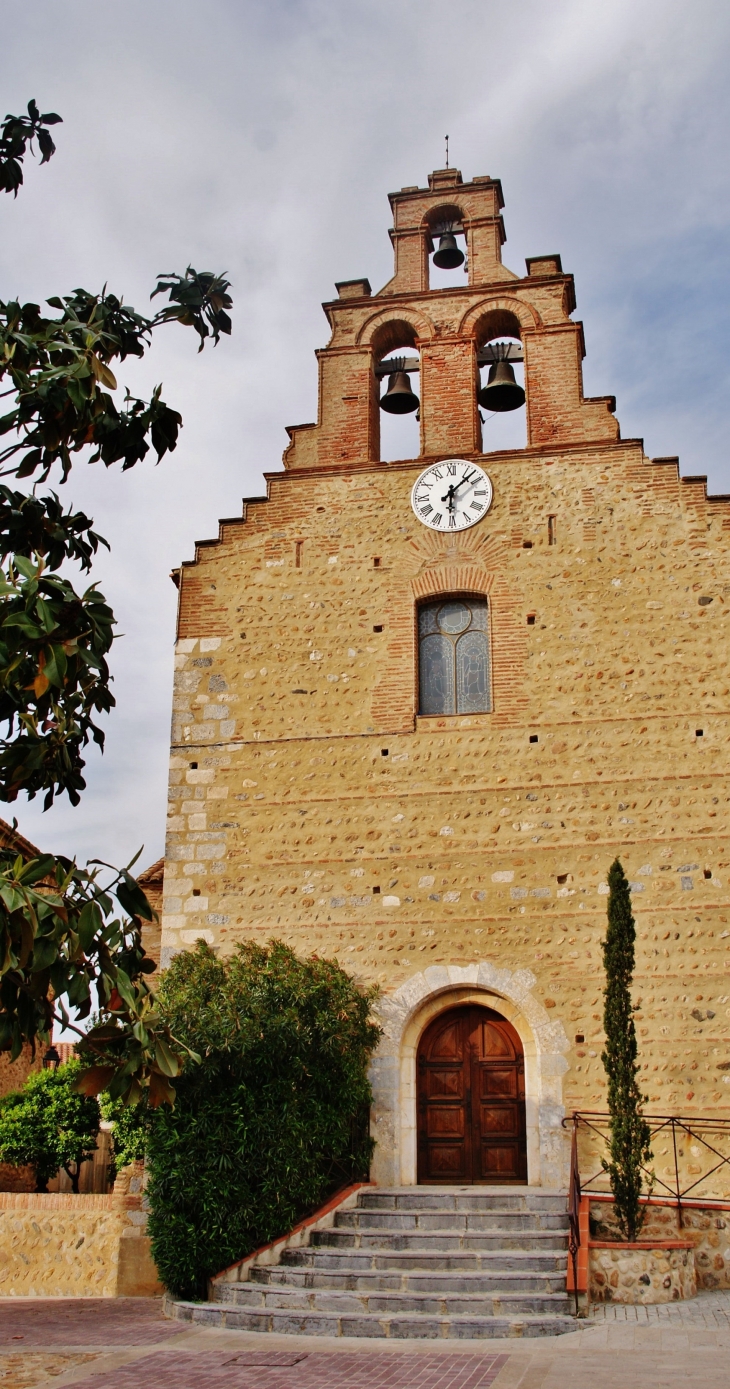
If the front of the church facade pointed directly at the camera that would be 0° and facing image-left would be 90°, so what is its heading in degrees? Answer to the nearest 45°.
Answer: approximately 0°

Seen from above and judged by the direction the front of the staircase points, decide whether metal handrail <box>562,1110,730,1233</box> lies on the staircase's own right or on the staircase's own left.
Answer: on the staircase's own left

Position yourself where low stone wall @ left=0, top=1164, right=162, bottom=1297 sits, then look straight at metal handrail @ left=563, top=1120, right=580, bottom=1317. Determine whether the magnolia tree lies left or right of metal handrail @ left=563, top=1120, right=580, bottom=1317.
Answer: right

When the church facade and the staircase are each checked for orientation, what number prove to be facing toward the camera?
2

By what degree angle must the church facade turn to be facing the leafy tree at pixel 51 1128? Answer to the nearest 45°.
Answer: approximately 90° to its right

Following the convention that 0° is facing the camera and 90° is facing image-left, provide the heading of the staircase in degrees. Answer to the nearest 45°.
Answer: approximately 0°

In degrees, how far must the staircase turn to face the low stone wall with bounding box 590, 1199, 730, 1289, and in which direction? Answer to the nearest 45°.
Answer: approximately 90° to its left

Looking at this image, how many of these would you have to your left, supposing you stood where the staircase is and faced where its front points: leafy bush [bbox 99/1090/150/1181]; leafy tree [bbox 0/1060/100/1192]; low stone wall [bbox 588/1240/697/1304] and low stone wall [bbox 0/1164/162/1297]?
1
